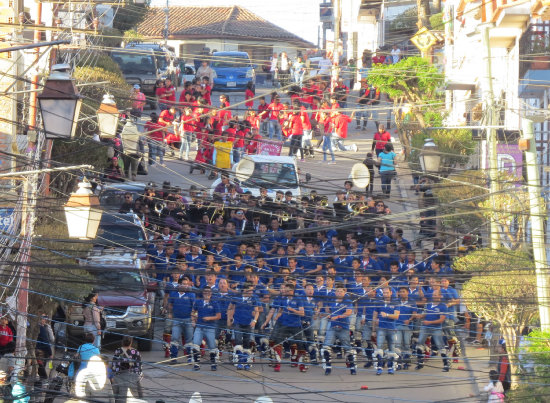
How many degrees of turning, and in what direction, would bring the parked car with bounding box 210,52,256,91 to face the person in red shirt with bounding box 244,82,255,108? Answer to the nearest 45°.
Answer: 0° — it already faces them

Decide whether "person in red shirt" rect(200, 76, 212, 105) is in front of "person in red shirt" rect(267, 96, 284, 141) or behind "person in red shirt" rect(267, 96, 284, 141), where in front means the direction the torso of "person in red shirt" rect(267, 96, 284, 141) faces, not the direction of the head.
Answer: behind

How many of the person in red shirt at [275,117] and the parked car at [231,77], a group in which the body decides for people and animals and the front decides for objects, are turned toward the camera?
2

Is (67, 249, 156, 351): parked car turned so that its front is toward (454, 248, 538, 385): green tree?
no

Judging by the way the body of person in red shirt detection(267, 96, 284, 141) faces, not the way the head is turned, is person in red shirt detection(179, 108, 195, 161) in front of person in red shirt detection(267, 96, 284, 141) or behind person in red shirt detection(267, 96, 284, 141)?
in front

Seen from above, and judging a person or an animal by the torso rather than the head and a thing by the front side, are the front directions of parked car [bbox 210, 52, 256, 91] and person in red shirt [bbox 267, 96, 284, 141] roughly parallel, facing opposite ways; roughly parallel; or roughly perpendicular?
roughly parallel

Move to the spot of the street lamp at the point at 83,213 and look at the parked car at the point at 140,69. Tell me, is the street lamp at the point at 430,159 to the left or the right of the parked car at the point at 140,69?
right

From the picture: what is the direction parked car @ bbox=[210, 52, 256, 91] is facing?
toward the camera

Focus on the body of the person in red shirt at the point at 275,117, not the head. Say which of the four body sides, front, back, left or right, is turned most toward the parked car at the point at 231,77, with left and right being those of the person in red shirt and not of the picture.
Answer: back

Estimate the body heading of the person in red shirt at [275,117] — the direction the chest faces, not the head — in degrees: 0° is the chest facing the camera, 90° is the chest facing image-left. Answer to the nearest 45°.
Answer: approximately 0°

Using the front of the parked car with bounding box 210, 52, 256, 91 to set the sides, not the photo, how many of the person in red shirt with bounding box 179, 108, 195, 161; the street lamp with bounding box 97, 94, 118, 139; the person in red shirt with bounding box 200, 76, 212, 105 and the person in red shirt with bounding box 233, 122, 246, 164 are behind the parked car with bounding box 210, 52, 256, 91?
0

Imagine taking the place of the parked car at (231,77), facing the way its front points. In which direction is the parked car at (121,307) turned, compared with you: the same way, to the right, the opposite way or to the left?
the same way

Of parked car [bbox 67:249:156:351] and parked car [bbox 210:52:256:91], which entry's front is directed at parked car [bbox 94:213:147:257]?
parked car [bbox 210:52:256:91]

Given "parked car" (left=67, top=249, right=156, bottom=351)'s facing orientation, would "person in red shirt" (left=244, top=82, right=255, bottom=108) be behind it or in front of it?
behind

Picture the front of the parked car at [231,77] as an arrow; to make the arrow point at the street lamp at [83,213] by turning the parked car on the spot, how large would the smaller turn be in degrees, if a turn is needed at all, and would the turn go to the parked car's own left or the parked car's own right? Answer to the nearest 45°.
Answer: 0° — it already faces it

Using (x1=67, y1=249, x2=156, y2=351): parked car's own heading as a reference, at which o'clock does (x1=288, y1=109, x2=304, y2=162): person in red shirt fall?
The person in red shirt is roughly at 7 o'clock from the parked car.

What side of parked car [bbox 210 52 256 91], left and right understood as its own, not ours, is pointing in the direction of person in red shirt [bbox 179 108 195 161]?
front
